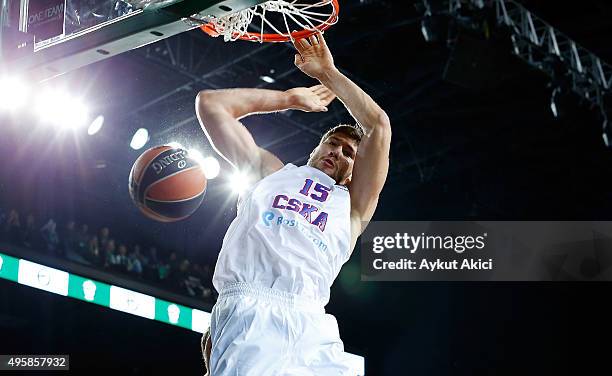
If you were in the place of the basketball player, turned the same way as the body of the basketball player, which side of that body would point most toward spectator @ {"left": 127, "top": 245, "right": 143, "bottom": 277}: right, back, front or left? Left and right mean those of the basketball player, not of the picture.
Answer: back

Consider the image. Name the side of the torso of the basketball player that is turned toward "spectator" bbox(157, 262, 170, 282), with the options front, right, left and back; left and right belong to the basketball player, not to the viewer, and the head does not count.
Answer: back

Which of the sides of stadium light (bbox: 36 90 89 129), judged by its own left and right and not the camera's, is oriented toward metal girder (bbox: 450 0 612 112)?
left

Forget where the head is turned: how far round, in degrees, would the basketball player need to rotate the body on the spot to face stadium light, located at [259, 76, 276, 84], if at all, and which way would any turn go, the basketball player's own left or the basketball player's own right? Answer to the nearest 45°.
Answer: approximately 180°

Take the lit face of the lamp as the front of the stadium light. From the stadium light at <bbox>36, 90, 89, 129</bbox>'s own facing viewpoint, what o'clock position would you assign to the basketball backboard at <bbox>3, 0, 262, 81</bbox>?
The basketball backboard is roughly at 12 o'clock from the stadium light.

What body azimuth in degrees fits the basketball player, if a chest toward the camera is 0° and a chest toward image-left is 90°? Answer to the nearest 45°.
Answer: approximately 0°

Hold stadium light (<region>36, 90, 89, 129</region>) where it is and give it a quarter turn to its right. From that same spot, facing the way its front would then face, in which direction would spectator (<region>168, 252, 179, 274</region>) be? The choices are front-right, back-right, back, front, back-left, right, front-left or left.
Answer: back-right

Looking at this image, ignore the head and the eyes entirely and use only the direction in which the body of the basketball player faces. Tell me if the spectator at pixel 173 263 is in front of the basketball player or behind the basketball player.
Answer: behind

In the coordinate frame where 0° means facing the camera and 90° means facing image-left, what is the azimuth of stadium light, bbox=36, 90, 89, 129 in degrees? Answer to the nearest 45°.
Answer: approximately 0°

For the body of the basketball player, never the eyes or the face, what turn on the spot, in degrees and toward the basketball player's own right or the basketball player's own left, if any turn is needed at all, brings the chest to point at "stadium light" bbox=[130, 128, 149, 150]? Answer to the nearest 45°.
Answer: approximately 180°

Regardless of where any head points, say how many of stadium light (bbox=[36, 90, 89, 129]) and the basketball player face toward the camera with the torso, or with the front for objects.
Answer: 2
